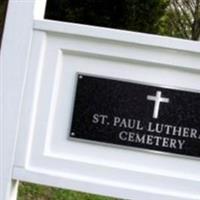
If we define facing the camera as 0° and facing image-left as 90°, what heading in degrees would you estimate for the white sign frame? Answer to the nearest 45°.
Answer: approximately 0°
